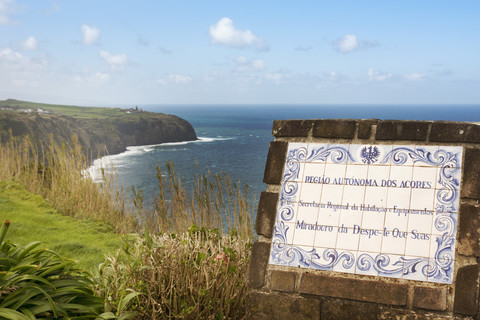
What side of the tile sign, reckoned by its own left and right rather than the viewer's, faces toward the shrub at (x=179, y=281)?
right

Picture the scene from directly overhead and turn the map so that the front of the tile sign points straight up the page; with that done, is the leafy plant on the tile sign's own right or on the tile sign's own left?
on the tile sign's own right

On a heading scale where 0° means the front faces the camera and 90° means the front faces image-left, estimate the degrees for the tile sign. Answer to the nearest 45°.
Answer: approximately 0°
